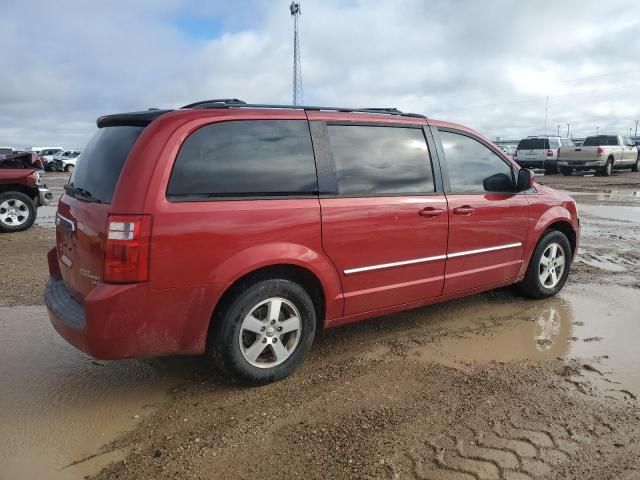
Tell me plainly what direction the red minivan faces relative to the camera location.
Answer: facing away from the viewer and to the right of the viewer

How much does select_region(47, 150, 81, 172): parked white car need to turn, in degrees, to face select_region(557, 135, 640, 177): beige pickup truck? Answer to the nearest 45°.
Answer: approximately 90° to its left

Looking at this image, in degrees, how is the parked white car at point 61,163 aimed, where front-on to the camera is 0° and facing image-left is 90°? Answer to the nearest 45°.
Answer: approximately 45°

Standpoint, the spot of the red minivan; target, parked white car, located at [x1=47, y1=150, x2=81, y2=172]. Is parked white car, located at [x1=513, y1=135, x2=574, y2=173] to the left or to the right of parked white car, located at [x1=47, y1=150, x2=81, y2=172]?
right

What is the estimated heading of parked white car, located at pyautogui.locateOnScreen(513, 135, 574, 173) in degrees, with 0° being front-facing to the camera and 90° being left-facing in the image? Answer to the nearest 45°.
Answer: approximately 225°

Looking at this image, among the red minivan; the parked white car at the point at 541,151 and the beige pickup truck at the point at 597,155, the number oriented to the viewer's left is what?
0

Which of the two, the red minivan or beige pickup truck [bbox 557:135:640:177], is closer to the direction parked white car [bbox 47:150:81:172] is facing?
the red minivan

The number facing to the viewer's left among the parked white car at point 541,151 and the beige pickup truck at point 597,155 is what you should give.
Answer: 0

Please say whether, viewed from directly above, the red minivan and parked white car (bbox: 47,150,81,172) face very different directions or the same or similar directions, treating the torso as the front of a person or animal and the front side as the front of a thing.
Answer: very different directions
